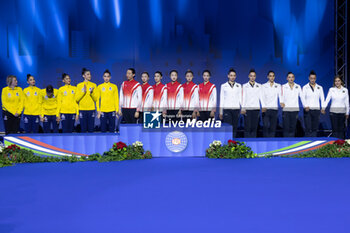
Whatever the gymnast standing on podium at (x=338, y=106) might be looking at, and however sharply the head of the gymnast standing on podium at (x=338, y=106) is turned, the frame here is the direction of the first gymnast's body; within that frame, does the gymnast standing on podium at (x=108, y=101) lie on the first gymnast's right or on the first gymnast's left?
on the first gymnast's right

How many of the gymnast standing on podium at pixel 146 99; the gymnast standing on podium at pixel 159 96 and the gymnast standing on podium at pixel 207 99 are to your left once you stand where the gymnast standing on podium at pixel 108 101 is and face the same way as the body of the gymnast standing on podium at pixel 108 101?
3

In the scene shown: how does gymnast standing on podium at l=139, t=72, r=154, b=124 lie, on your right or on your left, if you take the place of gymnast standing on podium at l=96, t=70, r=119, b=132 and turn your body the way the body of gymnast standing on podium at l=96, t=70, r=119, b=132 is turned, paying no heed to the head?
on your left

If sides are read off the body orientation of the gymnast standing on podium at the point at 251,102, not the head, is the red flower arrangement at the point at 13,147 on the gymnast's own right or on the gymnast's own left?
on the gymnast's own right

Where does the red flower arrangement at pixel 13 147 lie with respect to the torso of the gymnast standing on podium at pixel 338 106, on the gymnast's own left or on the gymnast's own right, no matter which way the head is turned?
on the gymnast's own right

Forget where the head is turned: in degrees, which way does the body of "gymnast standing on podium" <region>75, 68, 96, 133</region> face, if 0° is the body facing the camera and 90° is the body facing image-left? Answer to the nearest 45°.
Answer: approximately 315°

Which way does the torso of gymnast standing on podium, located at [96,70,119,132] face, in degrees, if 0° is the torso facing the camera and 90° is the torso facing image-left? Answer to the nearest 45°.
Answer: approximately 0°

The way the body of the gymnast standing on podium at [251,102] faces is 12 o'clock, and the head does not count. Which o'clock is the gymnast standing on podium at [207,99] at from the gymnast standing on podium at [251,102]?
the gymnast standing on podium at [207,99] is roughly at 2 o'clock from the gymnast standing on podium at [251,102].

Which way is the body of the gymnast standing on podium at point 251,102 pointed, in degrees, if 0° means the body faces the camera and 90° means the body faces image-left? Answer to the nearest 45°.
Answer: approximately 0°

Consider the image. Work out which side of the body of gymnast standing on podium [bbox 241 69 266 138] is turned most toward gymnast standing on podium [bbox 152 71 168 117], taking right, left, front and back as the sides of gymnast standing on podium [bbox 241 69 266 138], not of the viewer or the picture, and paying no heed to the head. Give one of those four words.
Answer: right
